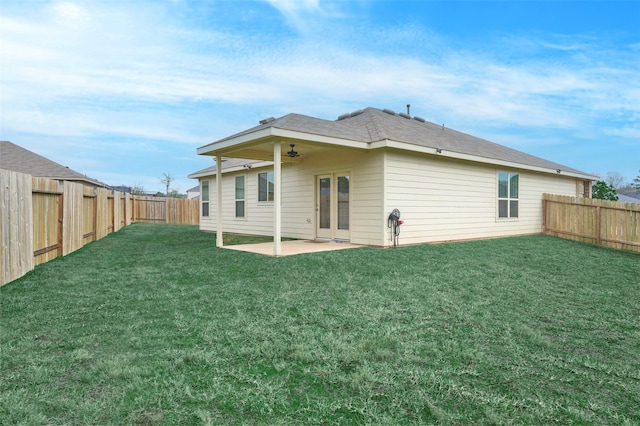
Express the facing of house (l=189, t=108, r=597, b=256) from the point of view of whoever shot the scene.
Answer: facing away from the viewer and to the right of the viewer

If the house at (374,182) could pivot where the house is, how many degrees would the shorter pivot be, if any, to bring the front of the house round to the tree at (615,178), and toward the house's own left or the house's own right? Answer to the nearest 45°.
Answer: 0° — it already faces it

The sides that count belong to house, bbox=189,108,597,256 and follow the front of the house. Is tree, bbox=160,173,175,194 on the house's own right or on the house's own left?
on the house's own left

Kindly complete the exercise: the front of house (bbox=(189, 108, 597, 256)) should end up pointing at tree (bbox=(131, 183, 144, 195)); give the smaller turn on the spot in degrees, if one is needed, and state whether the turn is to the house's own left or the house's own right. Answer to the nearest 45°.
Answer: approximately 90° to the house's own left

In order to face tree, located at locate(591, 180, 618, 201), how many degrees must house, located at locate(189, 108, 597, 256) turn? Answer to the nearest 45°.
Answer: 0° — it already faces it
